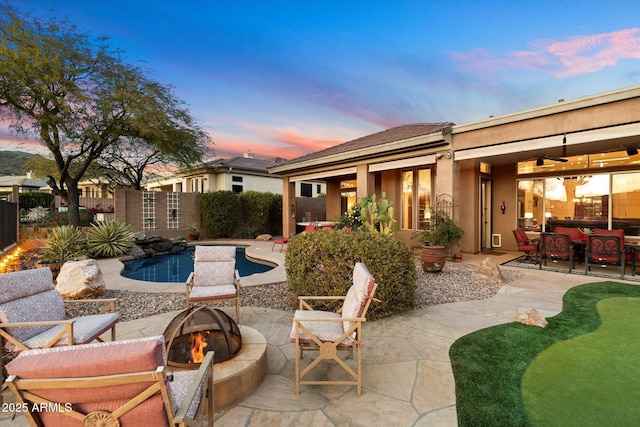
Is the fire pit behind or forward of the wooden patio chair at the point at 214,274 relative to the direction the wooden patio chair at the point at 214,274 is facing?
forward

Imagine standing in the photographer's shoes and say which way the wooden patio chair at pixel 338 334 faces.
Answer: facing to the left of the viewer

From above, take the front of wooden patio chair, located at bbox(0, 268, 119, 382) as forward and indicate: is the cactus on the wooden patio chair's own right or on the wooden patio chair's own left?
on the wooden patio chair's own left

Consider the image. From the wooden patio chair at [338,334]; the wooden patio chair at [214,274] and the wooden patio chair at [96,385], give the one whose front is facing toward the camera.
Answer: the wooden patio chair at [214,274]

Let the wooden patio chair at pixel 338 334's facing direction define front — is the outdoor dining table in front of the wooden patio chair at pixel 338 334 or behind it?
behind

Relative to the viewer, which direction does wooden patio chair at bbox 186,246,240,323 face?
toward the camera

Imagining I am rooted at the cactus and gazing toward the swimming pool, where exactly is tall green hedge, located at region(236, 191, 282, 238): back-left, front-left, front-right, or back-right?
front-right

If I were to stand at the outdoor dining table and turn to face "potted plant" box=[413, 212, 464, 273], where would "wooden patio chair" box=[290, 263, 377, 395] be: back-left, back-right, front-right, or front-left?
front-left

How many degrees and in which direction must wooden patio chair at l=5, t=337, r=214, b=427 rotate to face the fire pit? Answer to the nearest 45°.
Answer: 0° — it already faces it

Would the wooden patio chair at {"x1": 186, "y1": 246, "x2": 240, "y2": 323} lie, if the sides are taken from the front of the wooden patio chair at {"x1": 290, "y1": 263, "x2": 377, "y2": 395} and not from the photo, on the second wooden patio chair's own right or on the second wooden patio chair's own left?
on the second wooden patio chair's own right

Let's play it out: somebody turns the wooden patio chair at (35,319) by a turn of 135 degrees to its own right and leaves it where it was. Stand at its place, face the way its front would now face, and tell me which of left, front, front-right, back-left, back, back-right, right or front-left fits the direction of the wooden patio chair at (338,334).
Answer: back-left

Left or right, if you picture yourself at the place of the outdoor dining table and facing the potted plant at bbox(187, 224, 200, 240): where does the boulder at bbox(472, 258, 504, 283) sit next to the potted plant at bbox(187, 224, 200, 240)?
left

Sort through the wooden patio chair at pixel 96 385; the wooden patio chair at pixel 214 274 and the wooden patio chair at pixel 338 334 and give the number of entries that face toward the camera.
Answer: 1

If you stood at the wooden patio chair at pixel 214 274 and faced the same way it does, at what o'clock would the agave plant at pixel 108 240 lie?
The agave plant is roughly at 5 o'clock from the wooden patio chair.

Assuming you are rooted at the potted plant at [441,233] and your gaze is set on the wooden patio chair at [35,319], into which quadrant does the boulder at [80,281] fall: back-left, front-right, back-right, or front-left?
front-right

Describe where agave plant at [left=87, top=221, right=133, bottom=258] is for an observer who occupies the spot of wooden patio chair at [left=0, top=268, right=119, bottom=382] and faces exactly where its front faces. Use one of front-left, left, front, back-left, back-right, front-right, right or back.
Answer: back-left

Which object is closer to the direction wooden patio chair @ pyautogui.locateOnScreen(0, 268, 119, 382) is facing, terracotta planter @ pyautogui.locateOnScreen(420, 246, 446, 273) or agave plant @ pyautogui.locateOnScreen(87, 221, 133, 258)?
the terracotta planter
